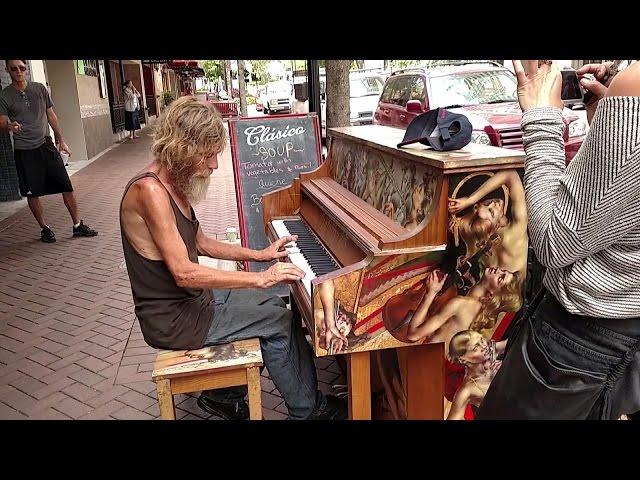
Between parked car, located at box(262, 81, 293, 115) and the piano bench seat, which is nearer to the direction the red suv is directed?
the piano bench seat

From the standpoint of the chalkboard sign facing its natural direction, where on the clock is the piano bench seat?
The piano bench seat is roughly at 12 o'clock from the chalkboard sign.

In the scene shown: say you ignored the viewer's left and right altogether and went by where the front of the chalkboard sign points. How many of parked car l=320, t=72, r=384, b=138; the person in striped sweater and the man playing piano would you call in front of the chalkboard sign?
2

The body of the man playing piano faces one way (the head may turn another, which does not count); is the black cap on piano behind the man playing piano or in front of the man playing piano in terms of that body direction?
in front

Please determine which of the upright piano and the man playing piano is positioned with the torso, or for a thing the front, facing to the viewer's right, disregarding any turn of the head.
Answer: the man playing piano

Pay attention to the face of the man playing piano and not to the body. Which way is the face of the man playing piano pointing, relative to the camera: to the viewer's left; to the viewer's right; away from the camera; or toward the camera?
to the viewer's right

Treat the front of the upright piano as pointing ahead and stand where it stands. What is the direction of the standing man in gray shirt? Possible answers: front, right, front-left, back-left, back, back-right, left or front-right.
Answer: right

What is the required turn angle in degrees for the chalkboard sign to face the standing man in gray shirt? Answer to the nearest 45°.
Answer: approximately 135° to its right

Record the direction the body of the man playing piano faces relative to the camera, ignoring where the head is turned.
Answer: to the viewer's right

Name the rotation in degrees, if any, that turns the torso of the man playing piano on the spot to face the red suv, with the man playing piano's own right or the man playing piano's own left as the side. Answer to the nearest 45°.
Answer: approximately 45° to the man playing piano's own left

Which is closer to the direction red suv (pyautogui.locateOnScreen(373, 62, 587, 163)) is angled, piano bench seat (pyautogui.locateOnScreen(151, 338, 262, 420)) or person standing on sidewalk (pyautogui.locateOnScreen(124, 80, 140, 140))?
the piano bench seat

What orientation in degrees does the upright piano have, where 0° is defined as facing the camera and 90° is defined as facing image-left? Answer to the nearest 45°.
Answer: approximately 45°
